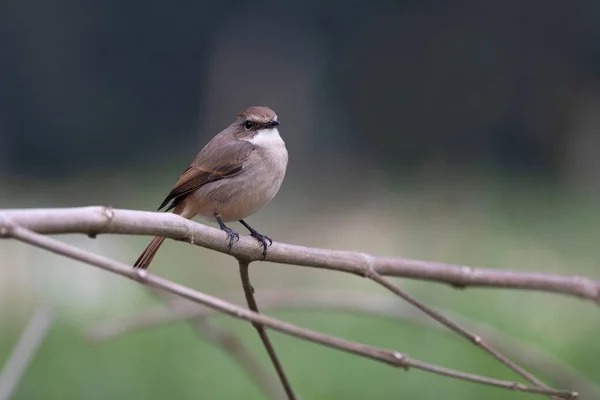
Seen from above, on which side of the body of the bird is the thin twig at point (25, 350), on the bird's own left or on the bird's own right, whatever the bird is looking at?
on the bird's own right

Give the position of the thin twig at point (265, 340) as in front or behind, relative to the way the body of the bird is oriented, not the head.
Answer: in front

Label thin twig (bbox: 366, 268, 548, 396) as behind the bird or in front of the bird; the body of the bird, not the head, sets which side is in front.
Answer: in front

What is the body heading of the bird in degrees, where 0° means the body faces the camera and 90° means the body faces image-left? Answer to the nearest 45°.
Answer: approximately 315°
